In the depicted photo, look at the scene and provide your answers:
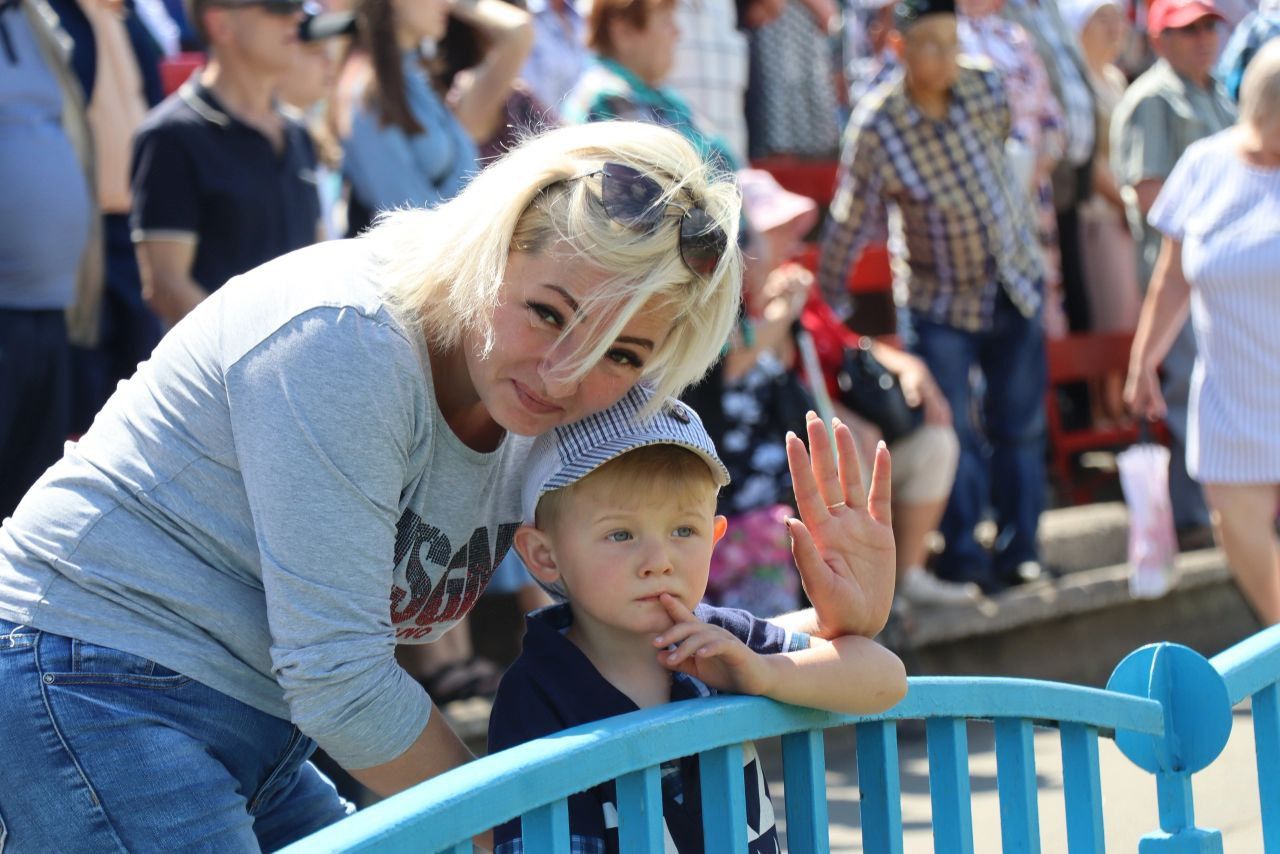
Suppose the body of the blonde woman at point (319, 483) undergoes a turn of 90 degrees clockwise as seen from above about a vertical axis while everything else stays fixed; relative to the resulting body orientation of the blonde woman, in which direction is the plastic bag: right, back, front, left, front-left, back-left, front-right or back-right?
back

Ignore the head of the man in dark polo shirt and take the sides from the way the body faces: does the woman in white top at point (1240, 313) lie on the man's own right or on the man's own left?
on the man's own left

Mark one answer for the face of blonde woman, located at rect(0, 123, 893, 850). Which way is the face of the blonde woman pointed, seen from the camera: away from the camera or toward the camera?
toward the camera

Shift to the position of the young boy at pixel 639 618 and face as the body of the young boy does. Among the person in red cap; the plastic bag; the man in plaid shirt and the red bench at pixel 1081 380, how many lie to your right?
0

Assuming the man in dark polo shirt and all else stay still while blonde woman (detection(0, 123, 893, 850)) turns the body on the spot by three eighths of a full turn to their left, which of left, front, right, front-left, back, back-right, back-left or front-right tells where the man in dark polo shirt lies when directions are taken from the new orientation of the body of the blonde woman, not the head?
front

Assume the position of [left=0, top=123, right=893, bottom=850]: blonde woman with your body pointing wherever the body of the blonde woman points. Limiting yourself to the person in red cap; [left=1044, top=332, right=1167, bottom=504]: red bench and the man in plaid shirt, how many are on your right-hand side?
0

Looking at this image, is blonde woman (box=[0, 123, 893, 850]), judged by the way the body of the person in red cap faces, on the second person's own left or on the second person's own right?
on the second person's own right

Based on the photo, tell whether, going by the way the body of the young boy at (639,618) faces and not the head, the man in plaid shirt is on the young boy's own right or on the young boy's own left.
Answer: on the young boy's own left

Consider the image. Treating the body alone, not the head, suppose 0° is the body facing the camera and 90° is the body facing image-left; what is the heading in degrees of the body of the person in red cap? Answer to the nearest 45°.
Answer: approximately 315°

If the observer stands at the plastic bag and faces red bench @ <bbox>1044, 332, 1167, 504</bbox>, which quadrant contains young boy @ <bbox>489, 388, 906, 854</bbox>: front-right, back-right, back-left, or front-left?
back-left

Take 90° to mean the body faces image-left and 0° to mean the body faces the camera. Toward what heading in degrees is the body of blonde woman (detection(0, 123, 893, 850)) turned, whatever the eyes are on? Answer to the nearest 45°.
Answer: approximately 315°

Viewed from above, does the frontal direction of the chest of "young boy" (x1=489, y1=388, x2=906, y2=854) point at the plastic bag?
no

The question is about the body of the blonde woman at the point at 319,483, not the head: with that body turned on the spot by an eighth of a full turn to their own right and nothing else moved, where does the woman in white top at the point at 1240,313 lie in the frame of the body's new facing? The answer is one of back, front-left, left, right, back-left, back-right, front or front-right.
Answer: back-left

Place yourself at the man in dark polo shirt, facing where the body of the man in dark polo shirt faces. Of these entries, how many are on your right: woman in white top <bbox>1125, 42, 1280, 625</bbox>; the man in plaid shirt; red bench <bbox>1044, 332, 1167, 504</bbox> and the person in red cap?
0

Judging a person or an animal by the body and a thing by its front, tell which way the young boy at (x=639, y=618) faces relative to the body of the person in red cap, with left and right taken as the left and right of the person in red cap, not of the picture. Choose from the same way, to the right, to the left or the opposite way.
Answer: the same way

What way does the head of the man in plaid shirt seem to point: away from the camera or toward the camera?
toward the camera

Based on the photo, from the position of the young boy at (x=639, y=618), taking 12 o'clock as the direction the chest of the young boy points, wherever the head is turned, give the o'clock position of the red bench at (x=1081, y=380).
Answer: The red bench is roughly at 8 o'clock from the young boy.

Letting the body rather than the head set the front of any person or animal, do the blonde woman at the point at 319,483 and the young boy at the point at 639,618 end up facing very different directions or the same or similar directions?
same or similar directions

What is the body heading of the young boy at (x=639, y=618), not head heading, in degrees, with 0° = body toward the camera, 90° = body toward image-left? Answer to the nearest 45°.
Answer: approximately 315°
